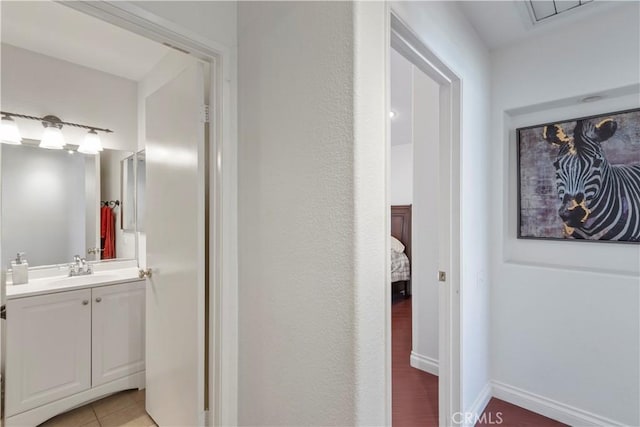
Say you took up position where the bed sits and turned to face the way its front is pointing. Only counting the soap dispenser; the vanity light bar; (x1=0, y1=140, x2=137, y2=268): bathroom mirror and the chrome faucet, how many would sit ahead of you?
4

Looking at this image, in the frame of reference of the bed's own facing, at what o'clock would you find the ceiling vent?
The ceiling vent is roughly at 10 o'clock from the bed.

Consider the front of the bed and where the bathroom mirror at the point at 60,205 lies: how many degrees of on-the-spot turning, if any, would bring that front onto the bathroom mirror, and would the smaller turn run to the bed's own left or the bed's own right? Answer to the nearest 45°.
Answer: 0° — it already faces it

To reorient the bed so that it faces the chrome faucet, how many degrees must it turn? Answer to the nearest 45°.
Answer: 0° — it already faces it

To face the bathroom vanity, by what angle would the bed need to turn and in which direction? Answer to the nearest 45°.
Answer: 0° — it already faces it
